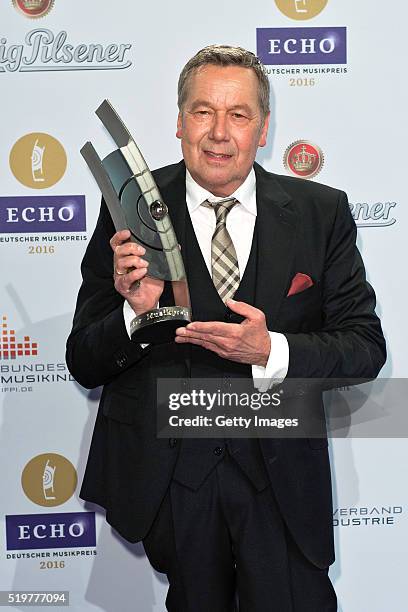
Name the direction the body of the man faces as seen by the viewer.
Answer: toward the camera

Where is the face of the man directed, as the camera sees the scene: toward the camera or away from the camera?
toward the camera
